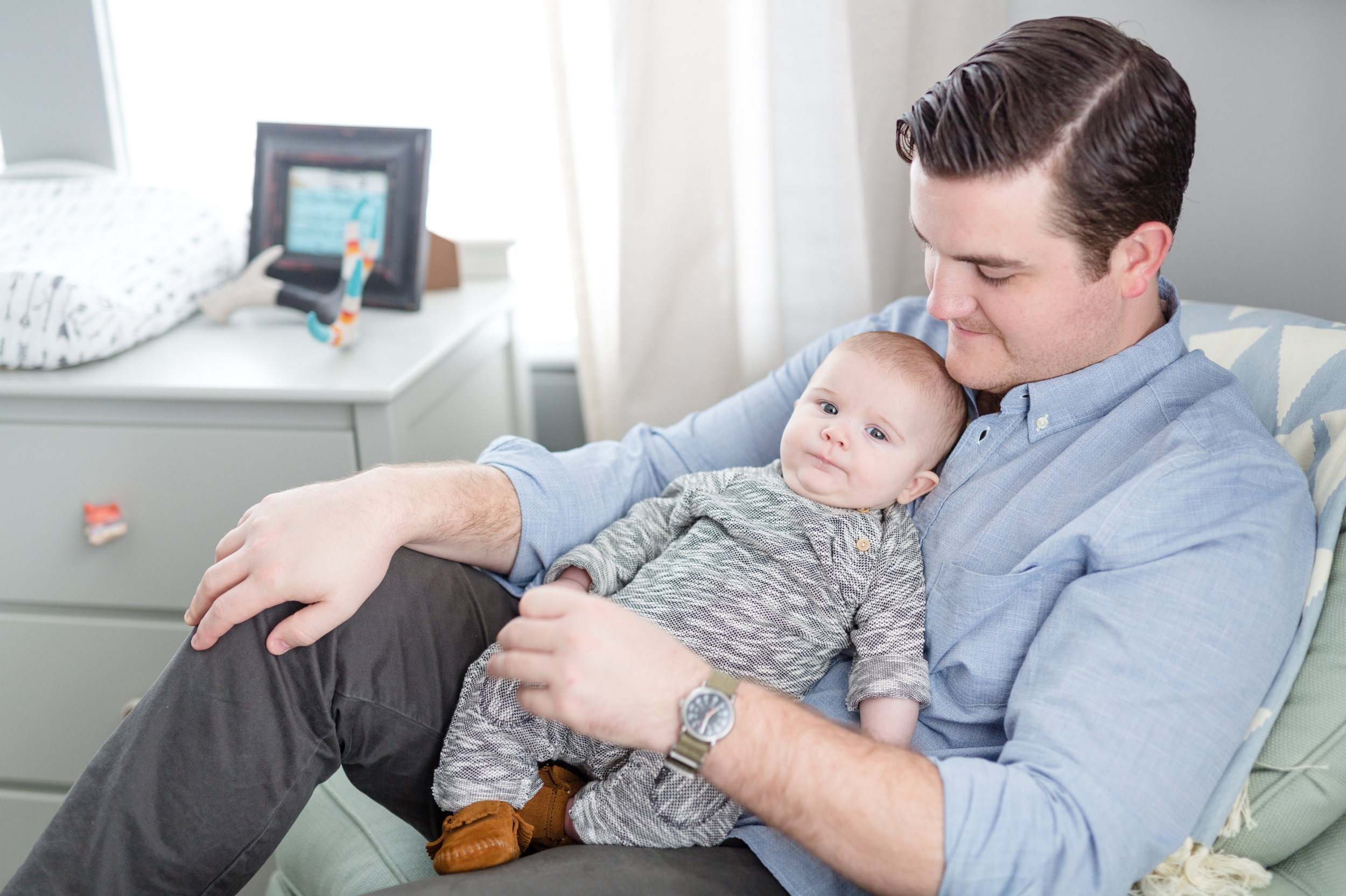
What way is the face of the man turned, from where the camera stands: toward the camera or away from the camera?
toward the camera

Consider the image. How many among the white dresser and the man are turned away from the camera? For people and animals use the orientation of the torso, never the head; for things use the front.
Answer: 0

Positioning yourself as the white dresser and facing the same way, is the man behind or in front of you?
in front

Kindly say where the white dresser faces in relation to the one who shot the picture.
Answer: facing the viewer

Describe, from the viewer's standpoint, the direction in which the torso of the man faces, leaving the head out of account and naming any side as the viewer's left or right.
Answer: facing the viewer and to the left of the viewer

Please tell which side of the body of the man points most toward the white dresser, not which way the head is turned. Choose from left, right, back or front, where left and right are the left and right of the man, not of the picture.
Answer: right
